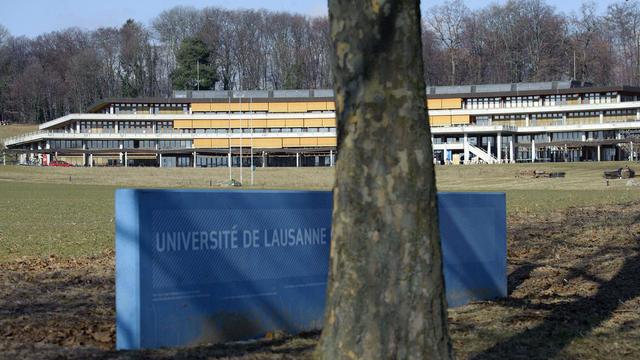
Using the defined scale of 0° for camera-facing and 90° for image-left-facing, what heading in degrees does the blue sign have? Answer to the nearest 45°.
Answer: approximately 315°
